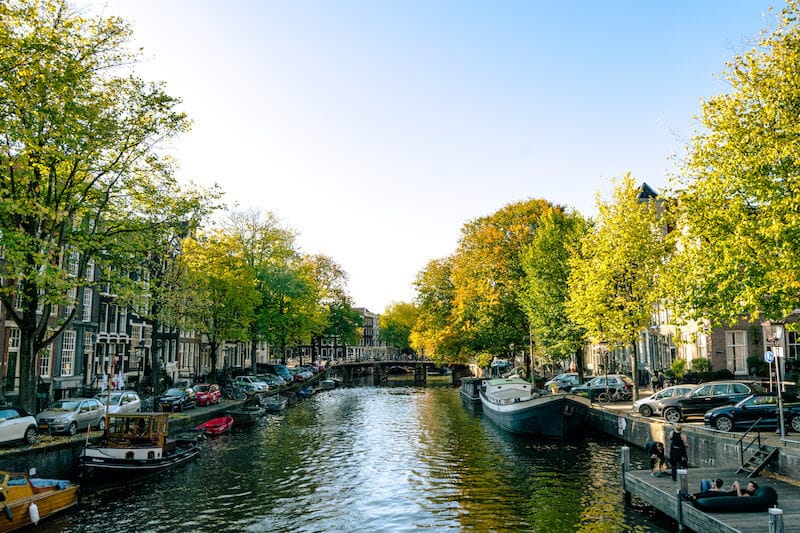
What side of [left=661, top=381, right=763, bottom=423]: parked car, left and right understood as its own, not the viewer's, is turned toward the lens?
left

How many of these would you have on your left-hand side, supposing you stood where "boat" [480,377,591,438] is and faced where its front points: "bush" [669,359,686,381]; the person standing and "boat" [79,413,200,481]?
1

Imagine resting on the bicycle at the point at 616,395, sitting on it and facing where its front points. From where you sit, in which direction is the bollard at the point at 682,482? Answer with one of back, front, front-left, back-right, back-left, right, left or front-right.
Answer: left

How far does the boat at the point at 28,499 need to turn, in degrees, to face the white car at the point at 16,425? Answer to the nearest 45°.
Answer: approximately 135° to its right

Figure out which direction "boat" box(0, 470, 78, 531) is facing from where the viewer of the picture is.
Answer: facing away from the viewer and to the right of the viewer

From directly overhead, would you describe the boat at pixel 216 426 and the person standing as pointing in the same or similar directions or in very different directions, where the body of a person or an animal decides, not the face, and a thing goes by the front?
very different directions

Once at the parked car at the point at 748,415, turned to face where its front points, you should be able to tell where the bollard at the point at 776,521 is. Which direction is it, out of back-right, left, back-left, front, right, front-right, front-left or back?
left

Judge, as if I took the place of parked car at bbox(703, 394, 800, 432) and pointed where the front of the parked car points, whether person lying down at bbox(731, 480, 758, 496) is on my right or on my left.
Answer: on my left

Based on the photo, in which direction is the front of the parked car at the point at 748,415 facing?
to the viewer's left

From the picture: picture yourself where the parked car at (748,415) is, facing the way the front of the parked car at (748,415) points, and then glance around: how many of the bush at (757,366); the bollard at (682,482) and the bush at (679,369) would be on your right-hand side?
2

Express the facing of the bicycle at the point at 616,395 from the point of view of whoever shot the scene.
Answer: facing to the left of the viewer
